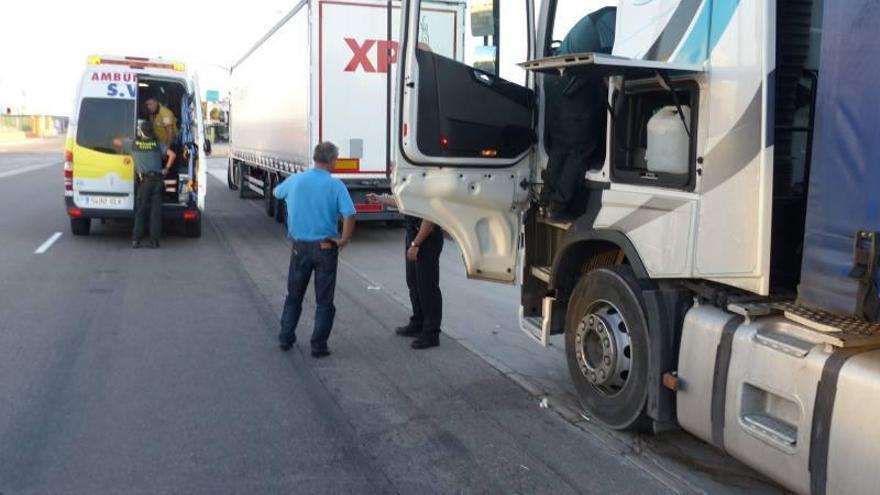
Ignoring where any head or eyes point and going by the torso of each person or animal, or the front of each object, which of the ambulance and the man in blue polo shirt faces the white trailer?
the man in blue polo shirt

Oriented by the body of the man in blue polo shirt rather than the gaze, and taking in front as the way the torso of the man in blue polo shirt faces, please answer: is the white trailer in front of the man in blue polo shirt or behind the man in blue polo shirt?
in front

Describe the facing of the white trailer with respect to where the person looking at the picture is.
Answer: facing away from the viewer and to the left of the viewer

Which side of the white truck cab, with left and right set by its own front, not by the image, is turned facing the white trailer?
front

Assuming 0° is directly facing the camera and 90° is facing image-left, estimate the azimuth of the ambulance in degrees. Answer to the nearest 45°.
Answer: approximately 180°

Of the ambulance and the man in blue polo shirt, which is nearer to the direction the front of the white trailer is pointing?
the ambulance

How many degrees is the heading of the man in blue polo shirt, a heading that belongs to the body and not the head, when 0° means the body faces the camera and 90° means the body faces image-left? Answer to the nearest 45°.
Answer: approximately 180°

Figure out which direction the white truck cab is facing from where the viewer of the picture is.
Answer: facing away from the viewer and to the left of the viewer

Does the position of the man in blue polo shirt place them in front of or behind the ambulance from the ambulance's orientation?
behind

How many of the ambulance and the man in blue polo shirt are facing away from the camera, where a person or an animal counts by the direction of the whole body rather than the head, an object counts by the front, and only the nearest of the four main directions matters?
2

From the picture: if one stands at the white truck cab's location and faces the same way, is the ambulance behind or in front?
in front

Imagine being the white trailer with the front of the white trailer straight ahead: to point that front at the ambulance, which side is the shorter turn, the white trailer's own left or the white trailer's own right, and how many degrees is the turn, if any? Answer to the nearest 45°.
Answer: approximately 135° to the white trailer's own left
